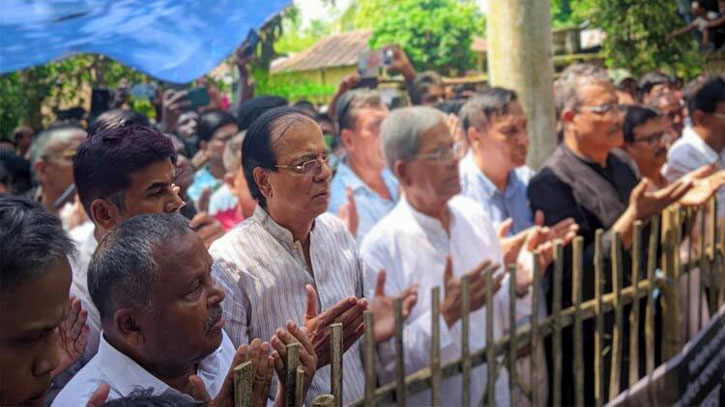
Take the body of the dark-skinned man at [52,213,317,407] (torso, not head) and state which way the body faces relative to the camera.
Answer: to the viewer's right

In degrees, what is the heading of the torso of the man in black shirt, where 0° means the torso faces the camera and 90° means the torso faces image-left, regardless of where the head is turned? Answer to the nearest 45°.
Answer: approximately 315°

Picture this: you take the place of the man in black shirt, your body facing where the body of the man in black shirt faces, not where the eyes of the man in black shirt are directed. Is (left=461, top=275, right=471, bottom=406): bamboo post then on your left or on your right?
on your right

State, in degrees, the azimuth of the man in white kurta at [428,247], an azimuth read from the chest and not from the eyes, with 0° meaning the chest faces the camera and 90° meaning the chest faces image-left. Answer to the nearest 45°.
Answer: approximately 315°
